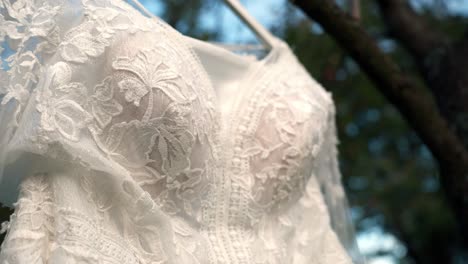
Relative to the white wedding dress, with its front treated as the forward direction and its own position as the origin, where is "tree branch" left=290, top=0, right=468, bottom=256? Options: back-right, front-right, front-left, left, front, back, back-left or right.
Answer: left

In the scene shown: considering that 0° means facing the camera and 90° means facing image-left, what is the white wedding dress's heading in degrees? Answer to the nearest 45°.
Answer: approximately 315°
